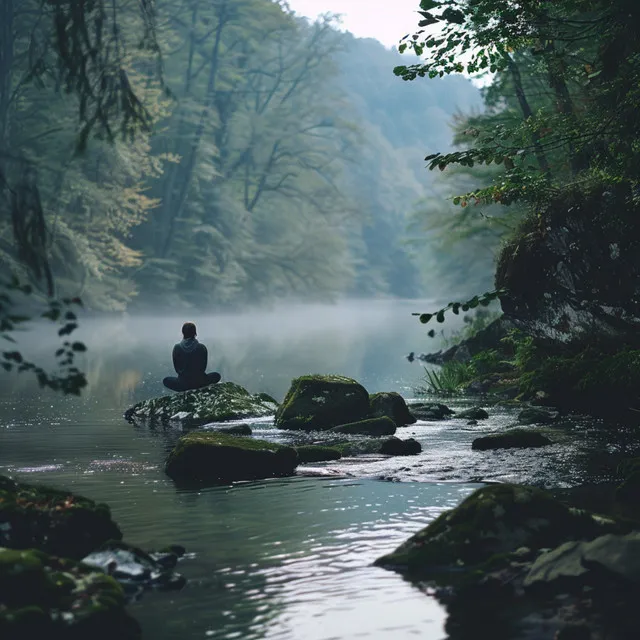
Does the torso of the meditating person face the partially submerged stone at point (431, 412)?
no

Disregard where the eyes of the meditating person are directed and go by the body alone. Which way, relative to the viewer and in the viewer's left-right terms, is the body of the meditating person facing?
facing away from the viewer

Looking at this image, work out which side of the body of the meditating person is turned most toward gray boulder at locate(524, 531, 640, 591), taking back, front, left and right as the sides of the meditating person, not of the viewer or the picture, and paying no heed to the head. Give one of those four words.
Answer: back

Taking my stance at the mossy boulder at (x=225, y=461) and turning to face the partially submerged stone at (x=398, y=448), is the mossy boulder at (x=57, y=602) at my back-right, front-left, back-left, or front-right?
back-right

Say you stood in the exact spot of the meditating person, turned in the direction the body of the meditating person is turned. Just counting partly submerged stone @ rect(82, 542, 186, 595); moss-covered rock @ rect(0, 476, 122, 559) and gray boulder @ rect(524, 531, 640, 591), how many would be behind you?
3

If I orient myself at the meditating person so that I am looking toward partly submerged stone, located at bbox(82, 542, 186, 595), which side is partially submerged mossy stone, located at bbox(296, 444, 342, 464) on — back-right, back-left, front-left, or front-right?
front-left

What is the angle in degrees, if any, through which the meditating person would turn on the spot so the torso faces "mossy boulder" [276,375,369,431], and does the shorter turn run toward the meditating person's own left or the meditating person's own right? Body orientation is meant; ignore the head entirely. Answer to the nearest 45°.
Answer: approximately 135° to the meditating person's own right

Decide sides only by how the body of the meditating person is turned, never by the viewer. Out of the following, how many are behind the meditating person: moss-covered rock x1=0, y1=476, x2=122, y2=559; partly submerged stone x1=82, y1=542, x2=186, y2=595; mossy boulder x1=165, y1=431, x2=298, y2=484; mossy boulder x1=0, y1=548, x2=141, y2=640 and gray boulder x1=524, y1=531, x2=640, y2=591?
5

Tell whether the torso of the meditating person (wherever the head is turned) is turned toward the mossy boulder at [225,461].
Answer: no

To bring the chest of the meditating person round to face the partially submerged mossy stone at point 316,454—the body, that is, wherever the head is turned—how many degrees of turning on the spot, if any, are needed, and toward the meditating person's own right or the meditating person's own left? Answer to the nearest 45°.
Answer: approximately 180°

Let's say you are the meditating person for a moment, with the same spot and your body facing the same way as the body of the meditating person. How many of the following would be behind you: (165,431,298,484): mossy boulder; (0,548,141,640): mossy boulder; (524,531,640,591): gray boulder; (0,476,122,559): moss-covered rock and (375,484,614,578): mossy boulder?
5

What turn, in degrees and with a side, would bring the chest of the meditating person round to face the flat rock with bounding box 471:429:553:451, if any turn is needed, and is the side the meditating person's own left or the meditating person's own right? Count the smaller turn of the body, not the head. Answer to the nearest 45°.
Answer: approximately 135° to the meditating person's own right

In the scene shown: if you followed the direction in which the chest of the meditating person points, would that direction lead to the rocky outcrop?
no

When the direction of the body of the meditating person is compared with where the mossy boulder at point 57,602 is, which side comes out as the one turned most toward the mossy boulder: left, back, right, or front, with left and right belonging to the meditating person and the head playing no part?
back

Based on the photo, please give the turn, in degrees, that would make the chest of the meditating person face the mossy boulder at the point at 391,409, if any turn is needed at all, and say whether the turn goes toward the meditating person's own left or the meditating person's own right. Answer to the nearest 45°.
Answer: approximately 135° to the meditating person's own right

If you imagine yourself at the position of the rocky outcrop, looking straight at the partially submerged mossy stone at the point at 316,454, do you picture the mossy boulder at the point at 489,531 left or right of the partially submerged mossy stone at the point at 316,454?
left

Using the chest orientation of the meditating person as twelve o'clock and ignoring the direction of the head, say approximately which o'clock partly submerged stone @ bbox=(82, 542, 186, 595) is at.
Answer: The partly submerged stone is roughly at 6 o'clock from the meditating person.

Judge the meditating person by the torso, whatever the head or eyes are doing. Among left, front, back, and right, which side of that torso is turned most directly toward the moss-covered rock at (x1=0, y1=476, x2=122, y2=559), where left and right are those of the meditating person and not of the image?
back
